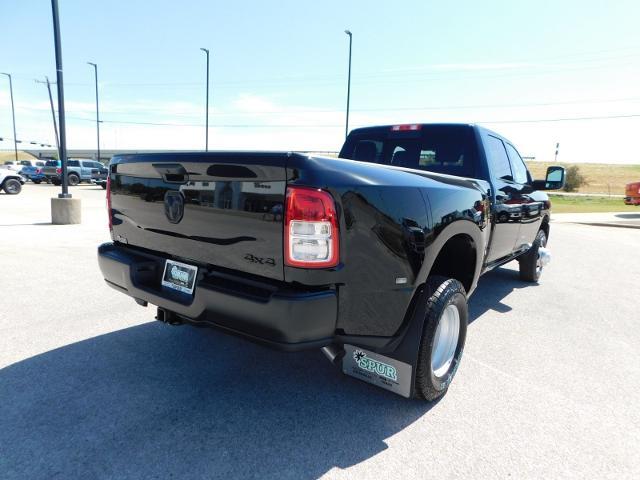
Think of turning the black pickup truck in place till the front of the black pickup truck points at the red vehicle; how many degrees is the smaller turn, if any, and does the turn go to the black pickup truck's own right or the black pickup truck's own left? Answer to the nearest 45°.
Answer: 0° — it already faces it

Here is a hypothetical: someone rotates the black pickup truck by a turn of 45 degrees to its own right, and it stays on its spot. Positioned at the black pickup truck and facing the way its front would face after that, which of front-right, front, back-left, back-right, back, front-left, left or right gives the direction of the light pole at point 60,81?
back-left

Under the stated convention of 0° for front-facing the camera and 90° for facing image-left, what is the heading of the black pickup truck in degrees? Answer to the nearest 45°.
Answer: approximately 225°

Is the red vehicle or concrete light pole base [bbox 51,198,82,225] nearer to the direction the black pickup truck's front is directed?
the red vehicle

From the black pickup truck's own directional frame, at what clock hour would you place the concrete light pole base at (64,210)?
The concrete light pole base is roughly at 9 o'clock from the black pickup truck.
